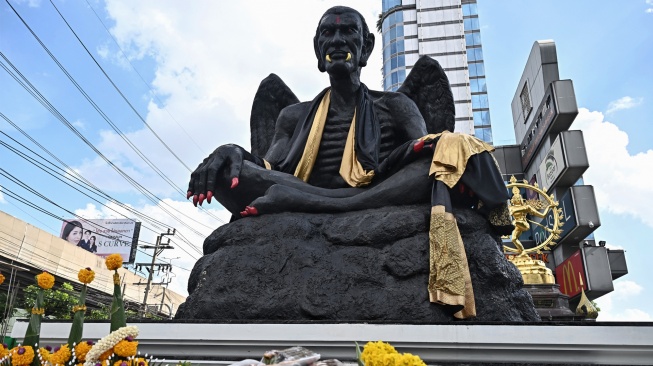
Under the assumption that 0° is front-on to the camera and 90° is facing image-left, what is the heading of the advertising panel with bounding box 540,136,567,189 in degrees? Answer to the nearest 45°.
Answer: approximately 45°

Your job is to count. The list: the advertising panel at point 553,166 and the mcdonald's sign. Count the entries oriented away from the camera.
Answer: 0

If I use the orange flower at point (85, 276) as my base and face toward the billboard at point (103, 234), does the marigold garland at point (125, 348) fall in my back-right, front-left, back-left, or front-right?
back-right

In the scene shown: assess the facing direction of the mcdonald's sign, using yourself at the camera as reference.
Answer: facing the viewer and to the left of the viewer

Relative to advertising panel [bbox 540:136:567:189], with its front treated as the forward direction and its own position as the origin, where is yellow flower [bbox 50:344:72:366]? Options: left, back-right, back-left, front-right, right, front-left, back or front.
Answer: front-left

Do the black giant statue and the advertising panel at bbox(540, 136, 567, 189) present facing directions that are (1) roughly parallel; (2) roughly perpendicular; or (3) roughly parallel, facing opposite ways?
roughly perpendicular

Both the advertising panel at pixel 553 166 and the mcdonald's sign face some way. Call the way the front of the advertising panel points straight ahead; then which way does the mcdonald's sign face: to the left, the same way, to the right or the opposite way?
the same way

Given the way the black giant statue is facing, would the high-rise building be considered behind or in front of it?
behind

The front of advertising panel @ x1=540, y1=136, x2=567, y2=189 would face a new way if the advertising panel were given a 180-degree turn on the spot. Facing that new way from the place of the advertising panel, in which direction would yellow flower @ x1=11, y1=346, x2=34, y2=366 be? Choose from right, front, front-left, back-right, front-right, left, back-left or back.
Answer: back-right

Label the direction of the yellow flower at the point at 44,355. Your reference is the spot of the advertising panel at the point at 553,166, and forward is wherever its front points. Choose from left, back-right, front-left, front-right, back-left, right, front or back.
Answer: front-left

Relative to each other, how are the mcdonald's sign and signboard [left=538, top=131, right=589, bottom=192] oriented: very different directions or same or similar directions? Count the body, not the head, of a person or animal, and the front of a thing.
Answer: same or similar directions

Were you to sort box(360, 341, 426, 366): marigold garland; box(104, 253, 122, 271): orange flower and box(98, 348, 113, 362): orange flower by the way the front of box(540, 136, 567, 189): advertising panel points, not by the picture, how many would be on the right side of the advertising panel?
0

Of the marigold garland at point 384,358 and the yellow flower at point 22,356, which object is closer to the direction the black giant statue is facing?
the marigold garland

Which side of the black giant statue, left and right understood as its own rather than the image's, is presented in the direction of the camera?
front

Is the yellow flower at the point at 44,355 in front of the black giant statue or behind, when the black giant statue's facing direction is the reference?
in front

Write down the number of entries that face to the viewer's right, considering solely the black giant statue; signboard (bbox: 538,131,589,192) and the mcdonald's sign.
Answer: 0
